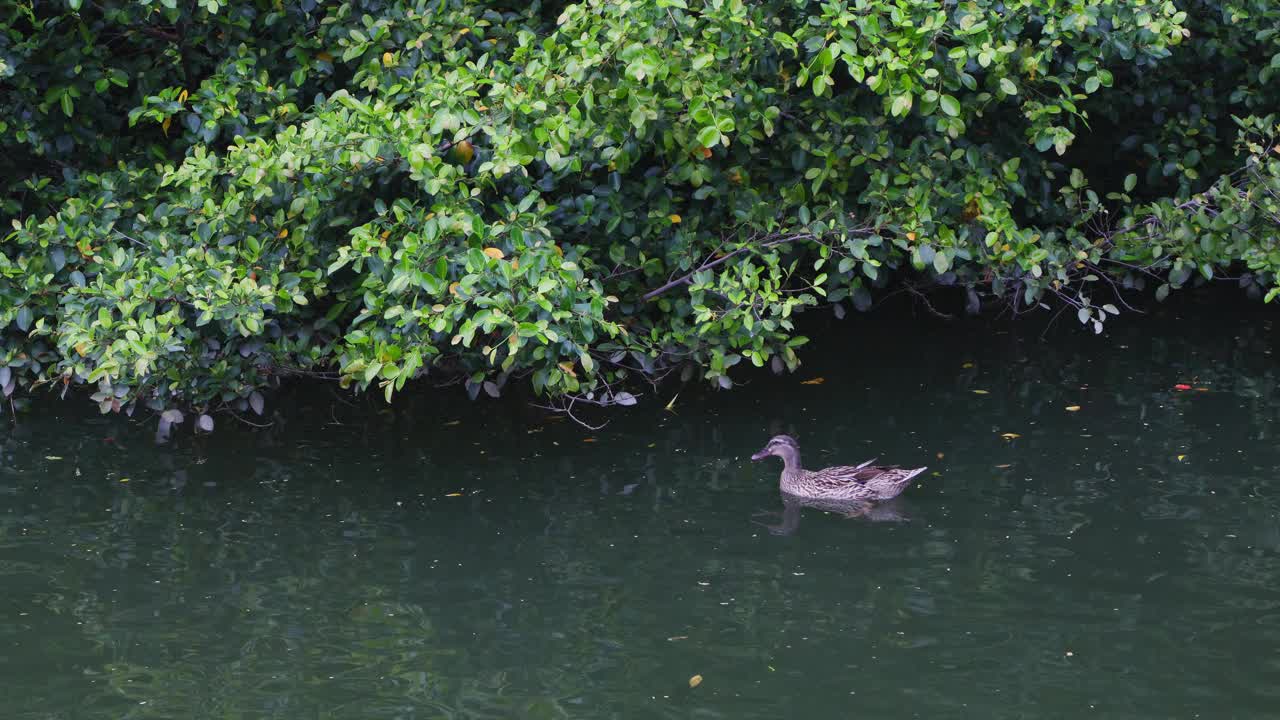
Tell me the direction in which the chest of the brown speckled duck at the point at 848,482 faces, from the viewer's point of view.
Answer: to the viewer's left
